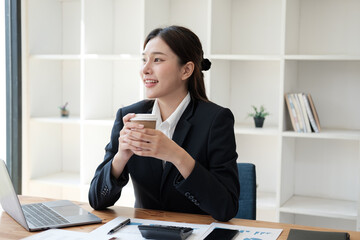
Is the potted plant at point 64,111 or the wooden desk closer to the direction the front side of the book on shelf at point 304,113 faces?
the wooden desk

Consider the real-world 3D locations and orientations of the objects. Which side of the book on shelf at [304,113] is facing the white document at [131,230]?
front

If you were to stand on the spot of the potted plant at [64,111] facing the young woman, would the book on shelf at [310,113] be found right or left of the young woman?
left

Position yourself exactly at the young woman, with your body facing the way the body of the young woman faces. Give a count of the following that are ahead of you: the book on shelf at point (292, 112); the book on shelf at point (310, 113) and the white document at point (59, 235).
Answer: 1

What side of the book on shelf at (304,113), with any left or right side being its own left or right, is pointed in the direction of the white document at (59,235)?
front

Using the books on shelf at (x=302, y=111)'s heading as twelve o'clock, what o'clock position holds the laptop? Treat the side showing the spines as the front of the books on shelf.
The laptop is roughly at 1 o'clock from the books on shelf.

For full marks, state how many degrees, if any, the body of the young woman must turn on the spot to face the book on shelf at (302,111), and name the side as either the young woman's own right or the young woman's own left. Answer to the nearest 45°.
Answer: approximately 180°
